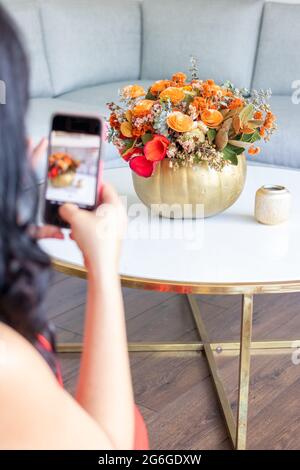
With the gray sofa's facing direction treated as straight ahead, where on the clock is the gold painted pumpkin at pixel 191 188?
The gold painted pumpkin is roughly at 12 o'clock from the gray sofa.

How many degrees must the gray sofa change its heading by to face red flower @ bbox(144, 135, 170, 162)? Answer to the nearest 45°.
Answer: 0° — it already faces it

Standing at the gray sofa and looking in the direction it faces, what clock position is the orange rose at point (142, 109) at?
The orange rose is roughly at 12 o'clock from the gray sofa.

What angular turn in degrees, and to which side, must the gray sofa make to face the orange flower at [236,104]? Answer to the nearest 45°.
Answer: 0° — it already faces it

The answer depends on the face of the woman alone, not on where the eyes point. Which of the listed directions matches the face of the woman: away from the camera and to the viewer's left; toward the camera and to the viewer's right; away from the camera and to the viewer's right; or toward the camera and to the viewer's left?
away from the camera and to the viewer's right

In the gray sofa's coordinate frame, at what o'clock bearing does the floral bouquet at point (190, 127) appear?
The floral bouquet is roughly at 12 o'clock from the gray sofa.

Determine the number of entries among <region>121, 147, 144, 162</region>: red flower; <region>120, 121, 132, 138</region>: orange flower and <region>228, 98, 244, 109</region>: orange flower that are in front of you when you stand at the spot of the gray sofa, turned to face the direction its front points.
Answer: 3

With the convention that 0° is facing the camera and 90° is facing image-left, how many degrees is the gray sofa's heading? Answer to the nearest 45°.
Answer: approximately 0°

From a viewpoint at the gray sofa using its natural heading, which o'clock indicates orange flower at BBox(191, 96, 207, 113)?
The orange flower is roughly at 12 o'clock from the gray sofa.

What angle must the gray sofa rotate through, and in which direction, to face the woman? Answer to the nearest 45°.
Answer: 0° — it already faces them
